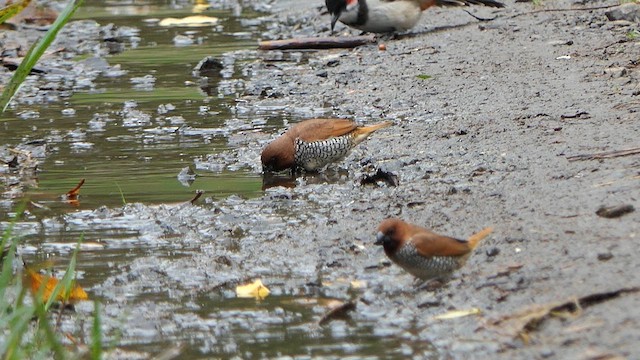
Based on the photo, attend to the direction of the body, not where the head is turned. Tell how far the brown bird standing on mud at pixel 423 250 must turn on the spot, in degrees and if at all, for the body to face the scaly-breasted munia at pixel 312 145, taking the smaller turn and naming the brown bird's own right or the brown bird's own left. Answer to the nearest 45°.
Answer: approximately 90° to the brown bird's own right

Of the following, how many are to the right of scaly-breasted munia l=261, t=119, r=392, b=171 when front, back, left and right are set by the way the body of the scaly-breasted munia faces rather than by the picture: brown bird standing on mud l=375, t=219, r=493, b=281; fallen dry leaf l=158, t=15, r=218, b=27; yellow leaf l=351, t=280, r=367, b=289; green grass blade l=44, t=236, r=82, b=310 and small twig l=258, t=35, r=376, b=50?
2

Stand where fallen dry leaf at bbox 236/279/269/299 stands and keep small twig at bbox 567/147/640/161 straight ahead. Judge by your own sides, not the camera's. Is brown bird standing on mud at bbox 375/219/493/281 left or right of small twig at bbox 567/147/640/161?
right

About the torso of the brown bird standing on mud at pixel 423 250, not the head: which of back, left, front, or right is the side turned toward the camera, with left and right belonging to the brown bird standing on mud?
left

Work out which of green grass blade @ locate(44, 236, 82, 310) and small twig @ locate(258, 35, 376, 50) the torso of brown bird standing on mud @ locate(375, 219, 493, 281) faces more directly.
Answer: the green grass blade

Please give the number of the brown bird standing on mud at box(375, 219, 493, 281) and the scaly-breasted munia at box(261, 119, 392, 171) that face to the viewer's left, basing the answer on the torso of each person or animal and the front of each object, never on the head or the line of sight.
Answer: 2

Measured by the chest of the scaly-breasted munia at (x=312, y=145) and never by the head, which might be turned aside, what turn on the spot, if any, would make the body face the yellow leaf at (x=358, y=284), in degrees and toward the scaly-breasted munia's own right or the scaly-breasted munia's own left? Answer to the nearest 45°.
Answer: approximately 90° to the scaly-breasted munia's own left

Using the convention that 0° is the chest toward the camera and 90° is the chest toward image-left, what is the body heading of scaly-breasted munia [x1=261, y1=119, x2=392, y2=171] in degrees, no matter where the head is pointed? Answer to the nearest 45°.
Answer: approximately 90°

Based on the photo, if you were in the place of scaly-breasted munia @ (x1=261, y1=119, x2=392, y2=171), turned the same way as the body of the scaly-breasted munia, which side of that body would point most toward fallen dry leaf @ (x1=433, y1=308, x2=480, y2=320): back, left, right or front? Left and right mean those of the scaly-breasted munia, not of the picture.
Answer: left

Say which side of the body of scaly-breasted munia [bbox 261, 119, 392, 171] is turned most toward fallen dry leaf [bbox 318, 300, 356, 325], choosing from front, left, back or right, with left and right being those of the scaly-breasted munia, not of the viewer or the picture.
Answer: left

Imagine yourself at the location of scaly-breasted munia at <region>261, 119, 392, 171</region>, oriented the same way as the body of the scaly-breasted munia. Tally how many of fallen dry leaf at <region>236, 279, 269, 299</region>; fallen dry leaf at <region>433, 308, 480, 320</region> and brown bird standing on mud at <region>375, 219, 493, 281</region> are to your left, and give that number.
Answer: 3

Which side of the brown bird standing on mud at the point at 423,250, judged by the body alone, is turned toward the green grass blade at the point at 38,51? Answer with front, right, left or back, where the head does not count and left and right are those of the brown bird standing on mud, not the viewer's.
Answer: front

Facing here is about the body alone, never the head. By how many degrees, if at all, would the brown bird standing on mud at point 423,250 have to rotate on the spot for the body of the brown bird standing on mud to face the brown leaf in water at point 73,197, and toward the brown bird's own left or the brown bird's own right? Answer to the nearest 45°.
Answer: approximately 45° to the brown bird's own right

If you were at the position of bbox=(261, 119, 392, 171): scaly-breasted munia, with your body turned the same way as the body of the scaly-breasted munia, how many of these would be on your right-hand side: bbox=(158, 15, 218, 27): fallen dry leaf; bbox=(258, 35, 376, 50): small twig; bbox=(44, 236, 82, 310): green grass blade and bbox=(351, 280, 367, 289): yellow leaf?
2
